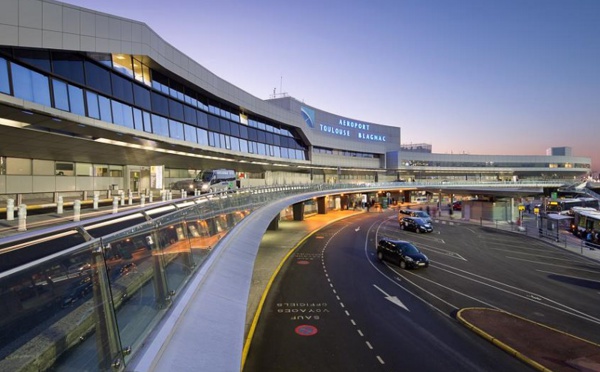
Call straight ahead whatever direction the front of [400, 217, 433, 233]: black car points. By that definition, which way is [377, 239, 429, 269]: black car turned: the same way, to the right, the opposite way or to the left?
the same way

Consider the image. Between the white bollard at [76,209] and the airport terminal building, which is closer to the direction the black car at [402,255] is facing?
the white bollard

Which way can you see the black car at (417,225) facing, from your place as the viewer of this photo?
facing the viewer and to the right of the viewer

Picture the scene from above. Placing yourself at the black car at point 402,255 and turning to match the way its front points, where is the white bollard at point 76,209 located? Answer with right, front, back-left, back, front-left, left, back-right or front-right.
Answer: right

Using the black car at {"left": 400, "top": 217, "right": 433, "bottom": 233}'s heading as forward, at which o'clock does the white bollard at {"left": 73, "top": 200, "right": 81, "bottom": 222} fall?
The white bollard is roughly at 2 o'clock from the black car.

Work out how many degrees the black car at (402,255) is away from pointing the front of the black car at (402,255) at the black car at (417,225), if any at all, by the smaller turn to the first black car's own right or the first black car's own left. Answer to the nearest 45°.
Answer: approximately 135° to the first black car's own left

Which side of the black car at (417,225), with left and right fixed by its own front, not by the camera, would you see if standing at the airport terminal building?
right

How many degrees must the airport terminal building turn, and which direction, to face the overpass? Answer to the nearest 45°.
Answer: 0° — it already faces it

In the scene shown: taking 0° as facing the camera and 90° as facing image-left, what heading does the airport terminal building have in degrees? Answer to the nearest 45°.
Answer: approximately 315°

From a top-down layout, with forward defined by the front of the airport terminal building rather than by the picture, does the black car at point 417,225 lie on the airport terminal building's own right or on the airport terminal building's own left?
on the airport terminal building's own left

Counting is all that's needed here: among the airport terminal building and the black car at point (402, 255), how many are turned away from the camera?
0

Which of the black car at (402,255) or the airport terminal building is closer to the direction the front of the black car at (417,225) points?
the black car
